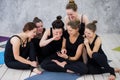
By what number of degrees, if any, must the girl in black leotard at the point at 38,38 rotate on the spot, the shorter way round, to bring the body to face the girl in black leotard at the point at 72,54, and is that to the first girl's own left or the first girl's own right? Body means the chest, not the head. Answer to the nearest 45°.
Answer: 0° — they already face them

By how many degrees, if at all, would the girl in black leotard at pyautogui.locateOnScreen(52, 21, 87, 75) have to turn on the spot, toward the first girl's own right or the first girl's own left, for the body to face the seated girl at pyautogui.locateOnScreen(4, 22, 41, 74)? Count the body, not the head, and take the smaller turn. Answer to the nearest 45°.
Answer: approximately 45° to the first girl's own right

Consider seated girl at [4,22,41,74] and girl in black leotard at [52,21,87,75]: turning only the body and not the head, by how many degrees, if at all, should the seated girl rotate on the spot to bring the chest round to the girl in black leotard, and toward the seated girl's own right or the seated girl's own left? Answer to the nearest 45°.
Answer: approximately 45° to the seated girl's own left

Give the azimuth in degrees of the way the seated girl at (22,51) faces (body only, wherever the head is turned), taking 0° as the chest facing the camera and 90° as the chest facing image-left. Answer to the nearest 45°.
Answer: approximately 315°

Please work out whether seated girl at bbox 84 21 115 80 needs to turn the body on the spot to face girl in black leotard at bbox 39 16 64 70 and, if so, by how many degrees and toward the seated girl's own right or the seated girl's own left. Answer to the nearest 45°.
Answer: approximately 45° to the seated girl's own right
